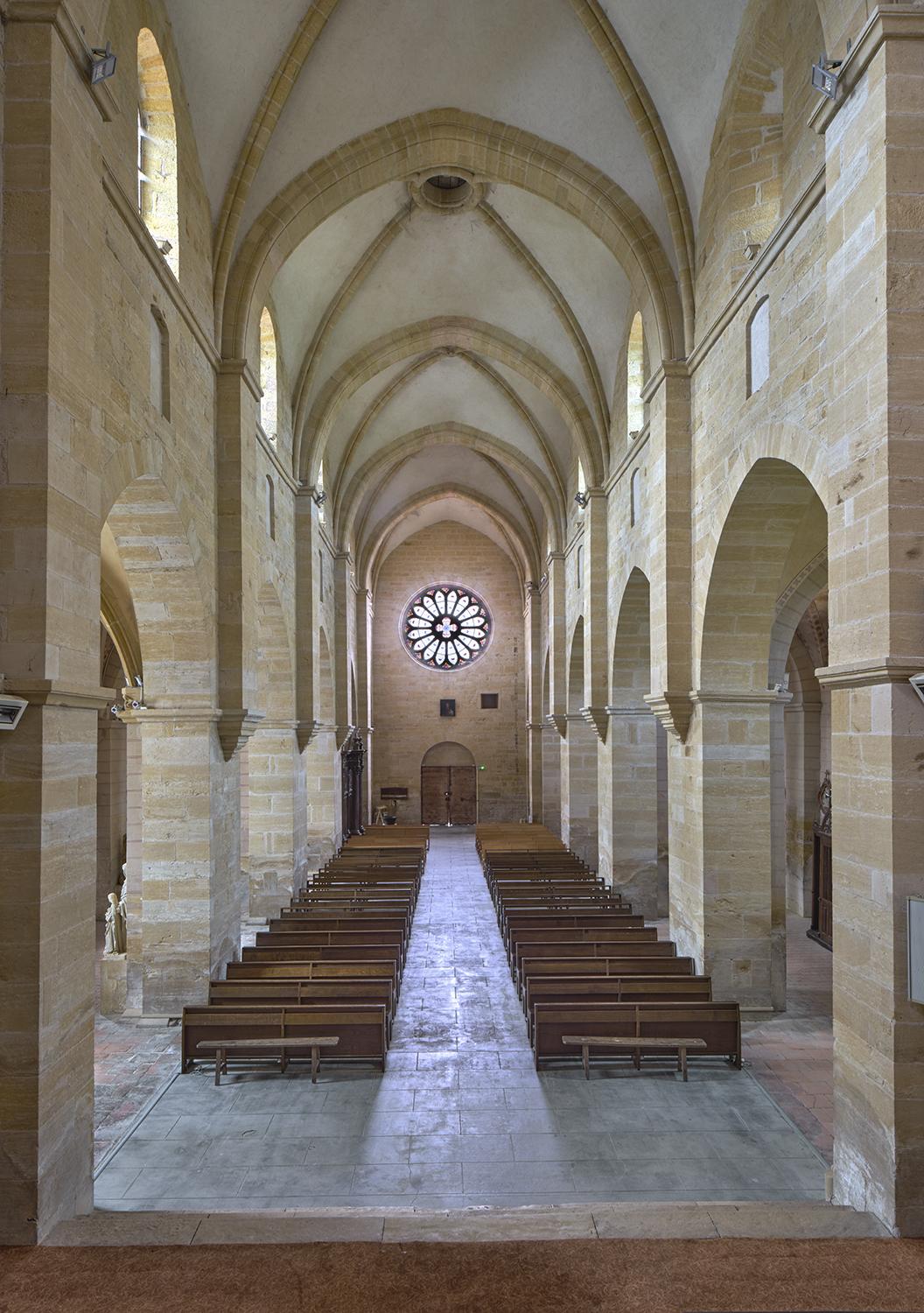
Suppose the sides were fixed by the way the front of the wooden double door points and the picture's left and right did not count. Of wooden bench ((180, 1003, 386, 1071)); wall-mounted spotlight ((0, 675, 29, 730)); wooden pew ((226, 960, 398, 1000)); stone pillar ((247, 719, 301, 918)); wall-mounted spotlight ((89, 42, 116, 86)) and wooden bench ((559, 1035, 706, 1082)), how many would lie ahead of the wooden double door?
6

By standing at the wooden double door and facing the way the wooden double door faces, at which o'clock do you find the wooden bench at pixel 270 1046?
The wooden bench is roughly at 12 o'clock from the wooden double door.

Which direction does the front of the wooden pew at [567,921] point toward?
toward the camera

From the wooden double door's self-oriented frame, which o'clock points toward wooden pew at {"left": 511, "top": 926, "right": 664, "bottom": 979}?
The wooden pew is roughly at 12 o'clock from the wooden double door.

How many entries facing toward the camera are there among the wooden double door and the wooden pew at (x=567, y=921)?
2

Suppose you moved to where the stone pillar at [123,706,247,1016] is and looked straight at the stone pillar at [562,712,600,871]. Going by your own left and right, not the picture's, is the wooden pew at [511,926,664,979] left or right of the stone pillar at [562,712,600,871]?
right

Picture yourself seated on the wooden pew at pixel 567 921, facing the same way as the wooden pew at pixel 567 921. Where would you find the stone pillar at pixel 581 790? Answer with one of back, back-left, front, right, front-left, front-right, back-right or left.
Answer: back

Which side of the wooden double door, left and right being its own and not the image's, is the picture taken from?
front

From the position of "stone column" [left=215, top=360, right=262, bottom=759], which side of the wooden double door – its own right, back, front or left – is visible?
front

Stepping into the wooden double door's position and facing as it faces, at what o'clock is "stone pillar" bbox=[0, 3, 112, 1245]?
The stone pillar is roughly at 12 o'clock from the wooden double door.

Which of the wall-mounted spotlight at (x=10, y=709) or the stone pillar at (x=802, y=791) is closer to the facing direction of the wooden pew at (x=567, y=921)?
the wall-mounted spotlight

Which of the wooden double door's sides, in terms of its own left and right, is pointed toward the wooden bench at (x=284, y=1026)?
front

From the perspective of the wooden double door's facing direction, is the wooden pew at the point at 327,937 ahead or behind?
ahead

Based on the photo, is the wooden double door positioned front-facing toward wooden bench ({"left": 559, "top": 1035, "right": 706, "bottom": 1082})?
yes
